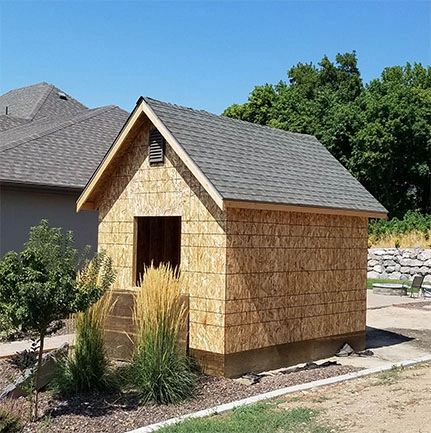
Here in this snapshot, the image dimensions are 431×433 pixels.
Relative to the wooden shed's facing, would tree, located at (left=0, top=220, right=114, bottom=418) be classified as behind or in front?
in front

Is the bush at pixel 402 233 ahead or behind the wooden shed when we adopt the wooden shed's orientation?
behind

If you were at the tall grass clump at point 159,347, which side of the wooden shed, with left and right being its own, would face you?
front

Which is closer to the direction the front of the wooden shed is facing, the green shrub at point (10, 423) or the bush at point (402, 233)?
the green shrub

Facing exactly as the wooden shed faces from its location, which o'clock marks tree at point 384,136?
The tree is roughly at 5 o'clock from the wooden shed.

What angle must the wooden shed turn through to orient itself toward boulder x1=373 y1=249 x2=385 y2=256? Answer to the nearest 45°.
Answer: approximately 135° to its right

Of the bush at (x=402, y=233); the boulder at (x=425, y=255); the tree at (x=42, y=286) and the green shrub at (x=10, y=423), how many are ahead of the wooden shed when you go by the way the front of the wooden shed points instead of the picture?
2

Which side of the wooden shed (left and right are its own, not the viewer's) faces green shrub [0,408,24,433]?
front

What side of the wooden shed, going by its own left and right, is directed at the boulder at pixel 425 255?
back

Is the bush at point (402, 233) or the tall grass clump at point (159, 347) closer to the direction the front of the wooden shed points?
the tall grass clump

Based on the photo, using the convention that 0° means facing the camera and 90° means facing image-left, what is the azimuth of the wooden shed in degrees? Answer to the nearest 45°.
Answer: approximately 45°
